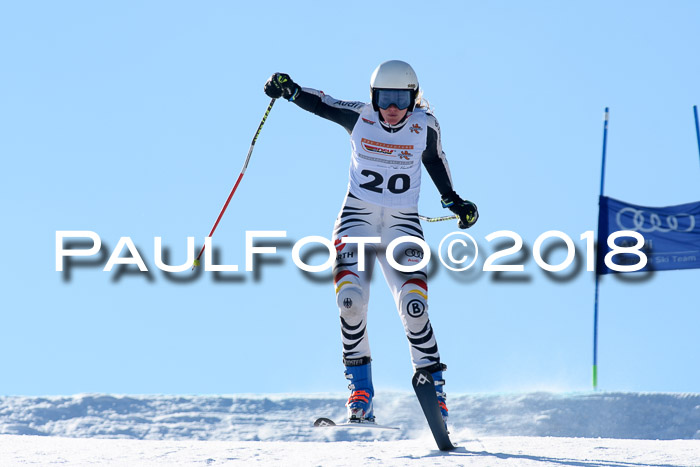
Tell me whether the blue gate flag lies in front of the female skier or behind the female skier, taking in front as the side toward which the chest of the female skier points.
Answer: behind

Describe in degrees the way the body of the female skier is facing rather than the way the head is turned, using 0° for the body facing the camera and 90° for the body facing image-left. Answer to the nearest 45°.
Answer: approximately 0°
